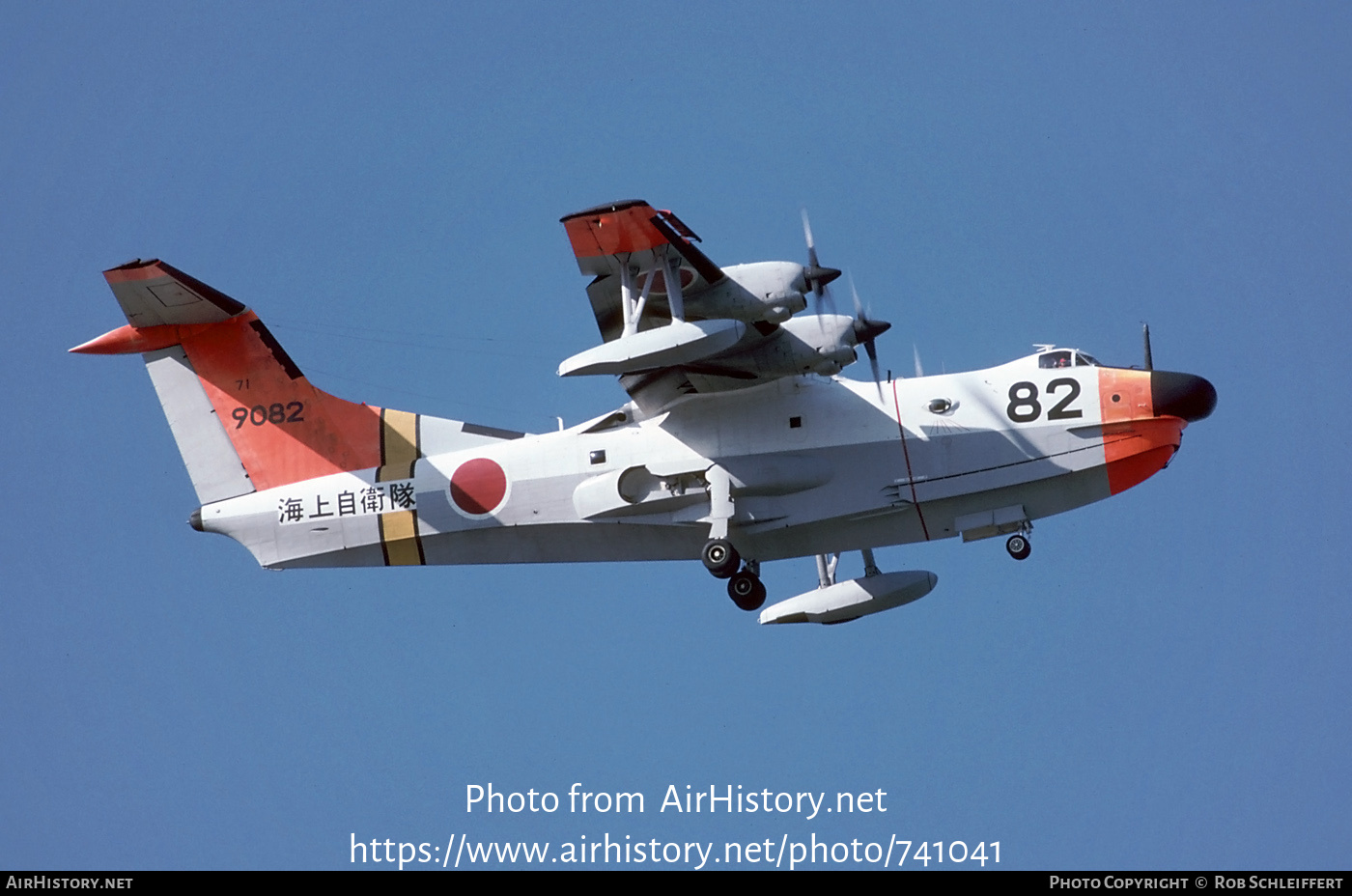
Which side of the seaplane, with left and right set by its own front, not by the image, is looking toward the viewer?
right
